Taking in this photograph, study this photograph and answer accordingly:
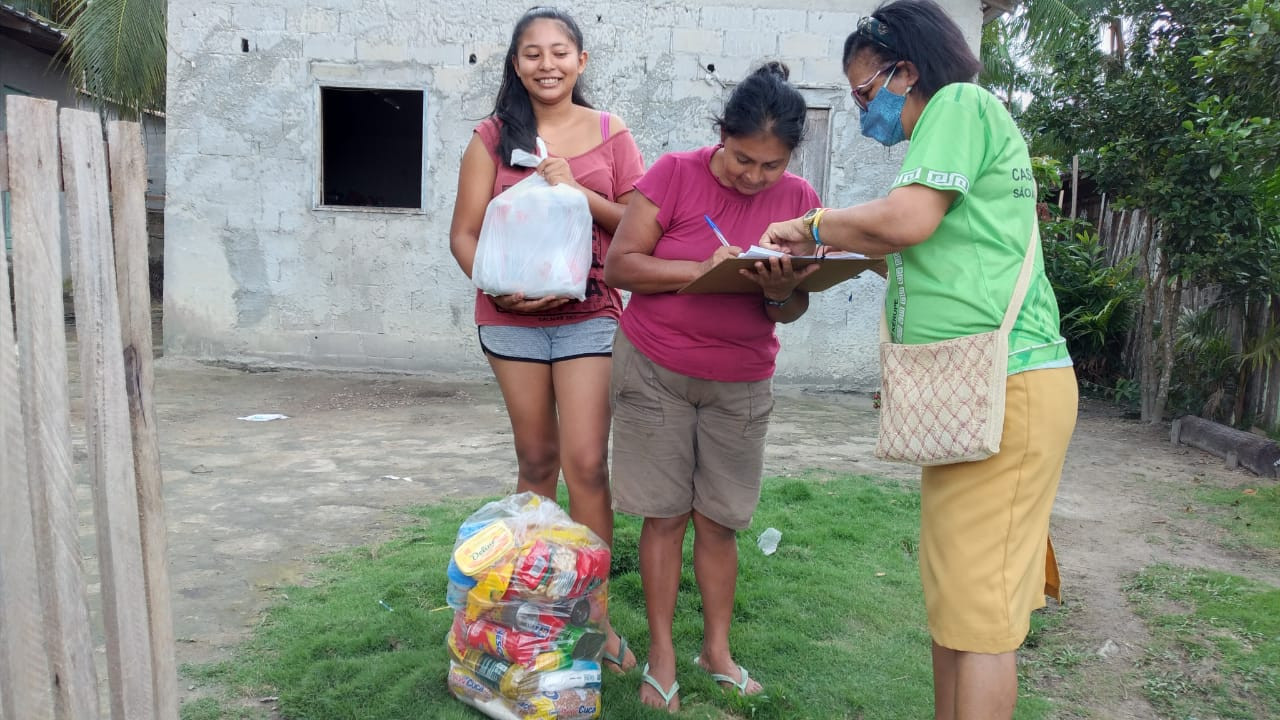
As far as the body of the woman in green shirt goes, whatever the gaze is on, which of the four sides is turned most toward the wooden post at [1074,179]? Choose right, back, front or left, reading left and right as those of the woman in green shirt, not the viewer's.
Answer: right

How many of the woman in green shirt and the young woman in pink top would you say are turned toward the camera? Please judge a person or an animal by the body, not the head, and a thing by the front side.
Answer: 1

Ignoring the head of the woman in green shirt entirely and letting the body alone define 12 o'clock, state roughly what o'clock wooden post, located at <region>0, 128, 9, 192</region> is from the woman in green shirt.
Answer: The wooden post is roughly at 11 o'clock from the woman in green shirt.

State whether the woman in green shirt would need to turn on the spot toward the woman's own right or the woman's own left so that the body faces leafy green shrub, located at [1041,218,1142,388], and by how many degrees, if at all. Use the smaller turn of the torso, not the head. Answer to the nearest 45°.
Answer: approximately 90° to the woman's own right

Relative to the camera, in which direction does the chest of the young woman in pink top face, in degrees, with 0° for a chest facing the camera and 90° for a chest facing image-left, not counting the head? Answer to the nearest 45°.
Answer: approximately 0°

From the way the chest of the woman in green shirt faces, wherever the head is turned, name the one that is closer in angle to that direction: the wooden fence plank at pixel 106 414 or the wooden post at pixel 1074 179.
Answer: the wooden fence plank

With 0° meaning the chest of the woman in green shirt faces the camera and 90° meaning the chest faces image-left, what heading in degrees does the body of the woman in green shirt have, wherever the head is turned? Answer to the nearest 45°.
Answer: approximately 90°

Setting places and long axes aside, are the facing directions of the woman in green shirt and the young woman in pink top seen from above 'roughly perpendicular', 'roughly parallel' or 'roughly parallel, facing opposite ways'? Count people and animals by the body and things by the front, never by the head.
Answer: roughly perpendicular
